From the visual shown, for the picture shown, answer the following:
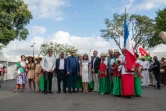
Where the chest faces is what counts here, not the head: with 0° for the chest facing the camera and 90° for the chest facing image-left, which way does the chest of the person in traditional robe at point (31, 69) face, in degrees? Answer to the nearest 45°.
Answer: approximately 0°

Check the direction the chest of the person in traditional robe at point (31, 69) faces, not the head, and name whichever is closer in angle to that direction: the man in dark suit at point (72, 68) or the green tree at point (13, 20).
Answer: the man in dark suit

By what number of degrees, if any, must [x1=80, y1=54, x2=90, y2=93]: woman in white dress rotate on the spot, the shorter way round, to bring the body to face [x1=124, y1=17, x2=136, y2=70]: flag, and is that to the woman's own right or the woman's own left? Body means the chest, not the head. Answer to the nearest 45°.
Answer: approximately 45° to the woman's own left

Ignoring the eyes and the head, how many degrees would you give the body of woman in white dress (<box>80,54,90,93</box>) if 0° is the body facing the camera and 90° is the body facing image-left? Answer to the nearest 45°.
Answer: approximately 0°

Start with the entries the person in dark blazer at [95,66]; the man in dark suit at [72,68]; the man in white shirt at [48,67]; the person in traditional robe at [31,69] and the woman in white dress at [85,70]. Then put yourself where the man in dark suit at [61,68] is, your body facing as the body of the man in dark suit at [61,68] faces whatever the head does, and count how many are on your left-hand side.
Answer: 3

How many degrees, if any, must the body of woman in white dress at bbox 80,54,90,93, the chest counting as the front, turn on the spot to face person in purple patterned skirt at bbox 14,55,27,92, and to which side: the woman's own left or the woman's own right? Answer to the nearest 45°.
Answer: approximately 90° to the woman's own right

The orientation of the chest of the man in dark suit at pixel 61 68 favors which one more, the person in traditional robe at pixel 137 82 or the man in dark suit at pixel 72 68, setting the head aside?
the person in traditional robe

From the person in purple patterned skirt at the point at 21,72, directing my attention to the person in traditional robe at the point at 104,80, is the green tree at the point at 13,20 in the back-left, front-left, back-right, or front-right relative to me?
back-left
